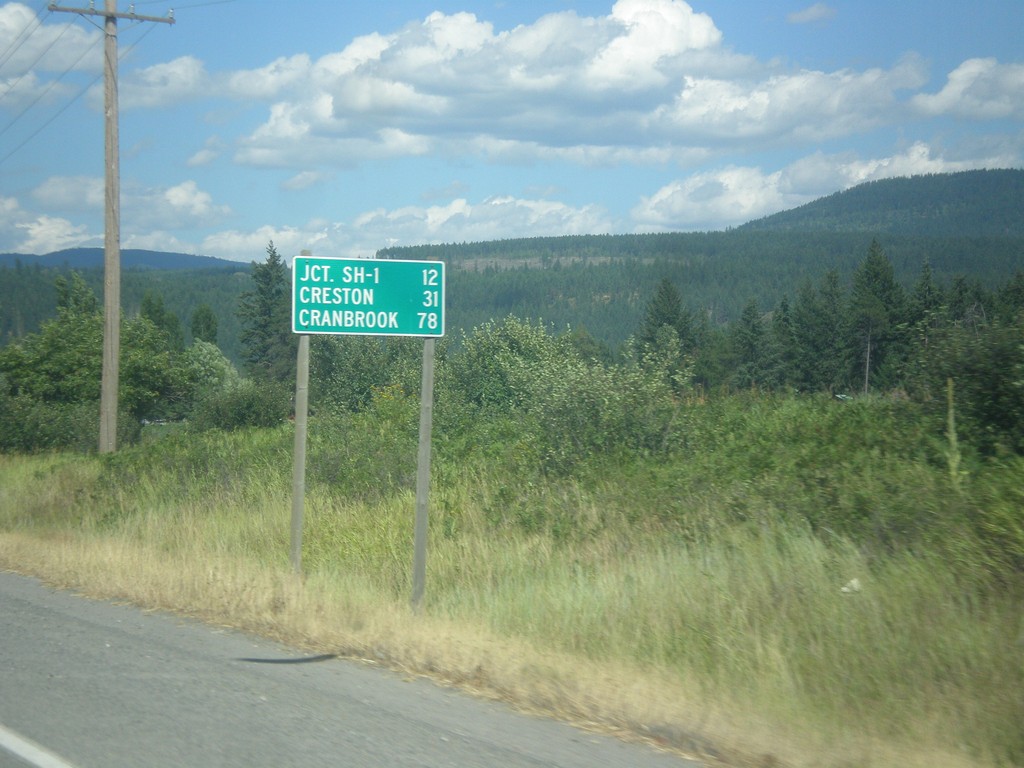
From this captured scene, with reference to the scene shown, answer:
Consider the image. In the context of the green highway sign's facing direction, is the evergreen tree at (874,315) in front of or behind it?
behind

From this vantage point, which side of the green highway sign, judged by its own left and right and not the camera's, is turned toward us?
front

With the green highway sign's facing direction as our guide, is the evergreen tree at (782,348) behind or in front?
behind

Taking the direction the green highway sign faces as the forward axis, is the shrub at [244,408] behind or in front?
behind

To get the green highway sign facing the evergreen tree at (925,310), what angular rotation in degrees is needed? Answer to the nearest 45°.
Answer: approximately 135° to its left

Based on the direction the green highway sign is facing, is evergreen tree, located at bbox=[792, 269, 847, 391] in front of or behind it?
behind

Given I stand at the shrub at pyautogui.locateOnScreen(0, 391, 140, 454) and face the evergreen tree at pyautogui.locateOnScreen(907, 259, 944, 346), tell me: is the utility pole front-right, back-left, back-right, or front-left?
front-right

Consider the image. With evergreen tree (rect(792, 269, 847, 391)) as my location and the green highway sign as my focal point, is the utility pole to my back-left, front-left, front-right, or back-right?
front-right

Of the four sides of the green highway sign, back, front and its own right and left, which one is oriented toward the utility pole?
back
